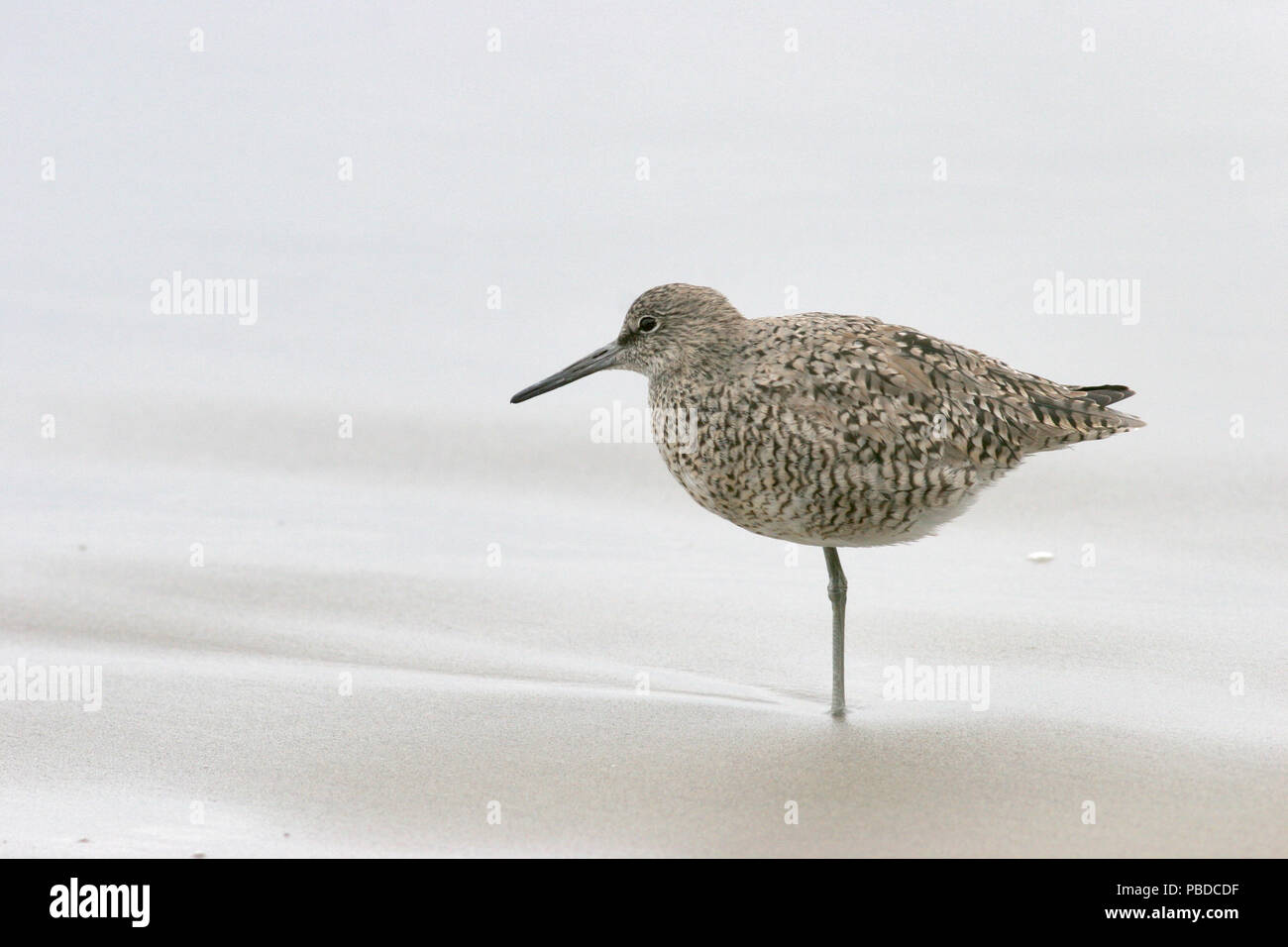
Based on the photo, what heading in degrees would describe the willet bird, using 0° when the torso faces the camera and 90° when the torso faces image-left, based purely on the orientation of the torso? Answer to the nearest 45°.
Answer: approximately 90°
